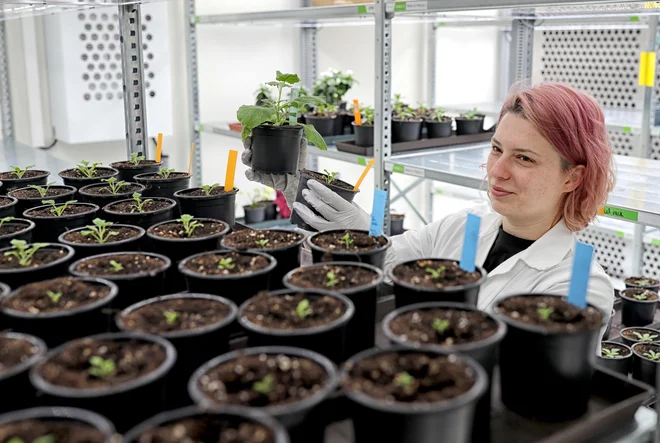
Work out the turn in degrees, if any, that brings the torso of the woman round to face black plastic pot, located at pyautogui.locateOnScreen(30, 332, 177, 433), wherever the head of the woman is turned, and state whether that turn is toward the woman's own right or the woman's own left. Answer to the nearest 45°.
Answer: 0° — they already face it

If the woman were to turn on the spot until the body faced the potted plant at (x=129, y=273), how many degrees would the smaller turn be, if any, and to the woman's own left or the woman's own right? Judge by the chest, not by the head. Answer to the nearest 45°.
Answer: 0° — they already face it

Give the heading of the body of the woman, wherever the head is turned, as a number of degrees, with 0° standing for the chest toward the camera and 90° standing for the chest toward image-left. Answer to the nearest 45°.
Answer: approximately 45°

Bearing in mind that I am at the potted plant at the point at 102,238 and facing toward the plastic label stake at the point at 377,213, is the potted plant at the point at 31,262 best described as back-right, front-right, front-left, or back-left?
back-right
